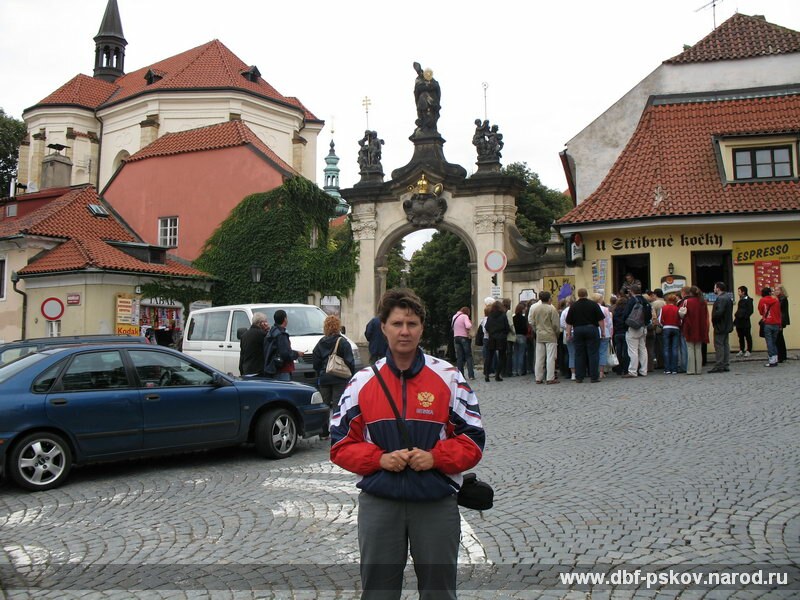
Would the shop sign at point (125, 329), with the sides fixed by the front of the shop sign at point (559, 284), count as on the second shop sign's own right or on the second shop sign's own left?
on the second shop sign's own right

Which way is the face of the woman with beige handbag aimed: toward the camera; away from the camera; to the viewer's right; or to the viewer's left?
away from the camera

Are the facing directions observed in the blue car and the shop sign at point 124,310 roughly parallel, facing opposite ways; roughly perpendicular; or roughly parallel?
roughly perpendicular

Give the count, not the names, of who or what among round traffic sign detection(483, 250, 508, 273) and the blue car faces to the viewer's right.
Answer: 1

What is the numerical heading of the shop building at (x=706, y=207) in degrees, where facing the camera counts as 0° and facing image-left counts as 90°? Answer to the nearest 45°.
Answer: approximately 0°

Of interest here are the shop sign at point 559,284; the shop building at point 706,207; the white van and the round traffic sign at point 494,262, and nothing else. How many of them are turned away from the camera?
0

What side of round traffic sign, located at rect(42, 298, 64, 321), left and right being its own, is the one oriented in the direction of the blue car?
front

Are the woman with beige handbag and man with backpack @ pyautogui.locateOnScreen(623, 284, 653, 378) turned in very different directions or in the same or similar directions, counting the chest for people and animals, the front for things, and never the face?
same or similar directions

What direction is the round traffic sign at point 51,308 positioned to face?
toward the camera

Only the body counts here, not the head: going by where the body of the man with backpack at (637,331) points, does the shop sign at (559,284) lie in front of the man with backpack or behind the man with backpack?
in front

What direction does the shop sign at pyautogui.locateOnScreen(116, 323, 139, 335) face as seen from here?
toward the camera

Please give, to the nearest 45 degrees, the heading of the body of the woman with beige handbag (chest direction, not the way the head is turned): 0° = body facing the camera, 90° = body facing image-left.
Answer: approximately 180°

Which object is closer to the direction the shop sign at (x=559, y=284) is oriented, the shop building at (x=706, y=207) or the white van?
the white van

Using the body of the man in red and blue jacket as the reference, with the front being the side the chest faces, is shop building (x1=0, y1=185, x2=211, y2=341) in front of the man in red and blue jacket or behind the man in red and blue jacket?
behind

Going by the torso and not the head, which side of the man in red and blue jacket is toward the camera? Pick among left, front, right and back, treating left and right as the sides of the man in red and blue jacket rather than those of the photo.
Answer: front

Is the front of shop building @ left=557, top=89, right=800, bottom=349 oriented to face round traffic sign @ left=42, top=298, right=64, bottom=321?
no

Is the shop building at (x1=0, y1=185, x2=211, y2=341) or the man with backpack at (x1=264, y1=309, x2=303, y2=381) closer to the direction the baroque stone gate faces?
the man with backpack
